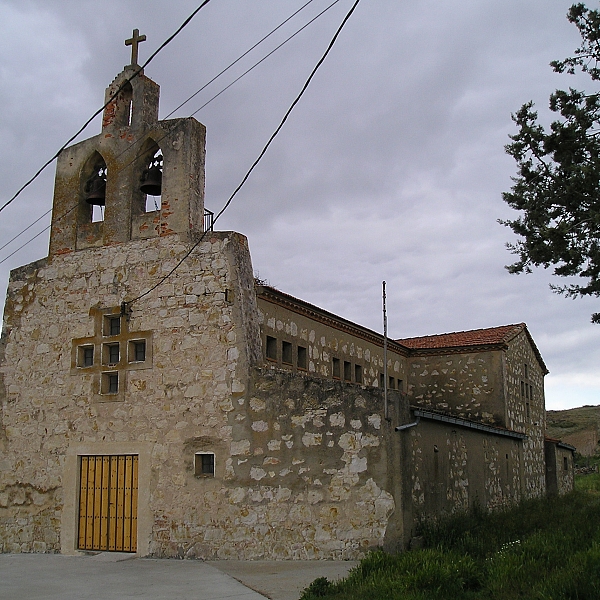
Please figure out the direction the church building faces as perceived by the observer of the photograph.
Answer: facing the viewer and to the left of the viewer
